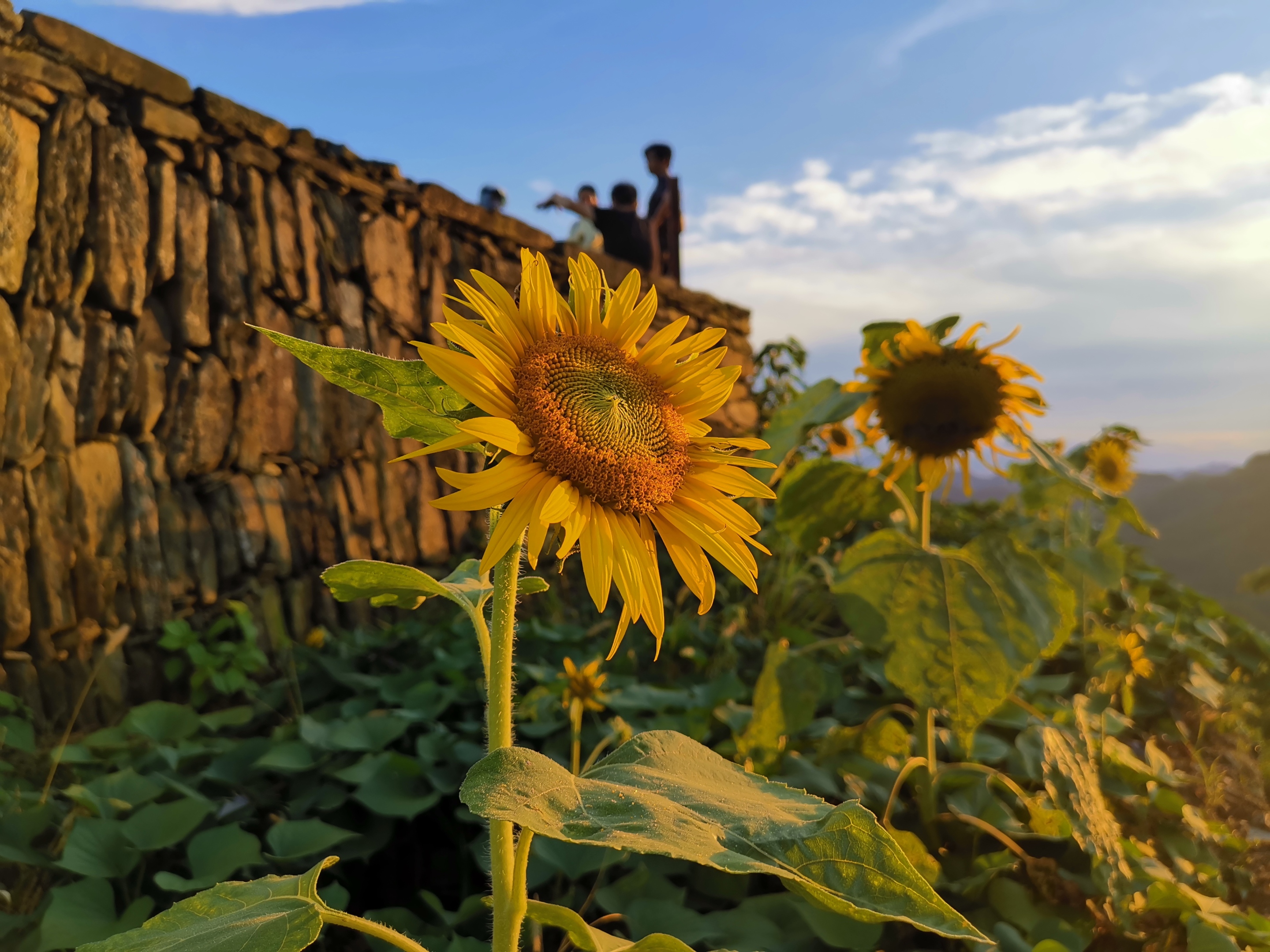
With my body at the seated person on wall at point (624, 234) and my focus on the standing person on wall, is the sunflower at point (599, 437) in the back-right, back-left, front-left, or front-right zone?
back-right

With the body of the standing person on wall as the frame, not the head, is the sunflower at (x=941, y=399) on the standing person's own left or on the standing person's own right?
on the standing person's own left

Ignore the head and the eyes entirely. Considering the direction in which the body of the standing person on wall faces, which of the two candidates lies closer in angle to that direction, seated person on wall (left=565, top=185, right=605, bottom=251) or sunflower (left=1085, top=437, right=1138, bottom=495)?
the seated person on wall

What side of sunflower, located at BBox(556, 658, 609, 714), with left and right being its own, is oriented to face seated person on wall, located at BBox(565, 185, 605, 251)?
back

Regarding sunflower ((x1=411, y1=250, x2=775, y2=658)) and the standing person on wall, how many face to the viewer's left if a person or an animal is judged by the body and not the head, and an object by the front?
1

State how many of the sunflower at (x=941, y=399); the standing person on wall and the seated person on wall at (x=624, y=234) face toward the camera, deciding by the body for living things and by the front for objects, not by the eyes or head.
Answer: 1

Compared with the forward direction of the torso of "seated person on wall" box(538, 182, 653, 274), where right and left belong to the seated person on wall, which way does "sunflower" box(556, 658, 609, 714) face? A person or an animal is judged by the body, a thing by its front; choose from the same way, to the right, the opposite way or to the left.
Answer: the opposite way

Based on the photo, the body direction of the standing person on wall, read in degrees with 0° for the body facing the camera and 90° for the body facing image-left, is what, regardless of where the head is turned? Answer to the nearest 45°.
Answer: approximately 90°

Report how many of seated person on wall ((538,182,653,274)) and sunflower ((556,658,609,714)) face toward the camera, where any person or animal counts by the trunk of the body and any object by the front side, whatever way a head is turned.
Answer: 1

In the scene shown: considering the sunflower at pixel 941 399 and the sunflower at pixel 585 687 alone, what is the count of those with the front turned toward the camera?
2

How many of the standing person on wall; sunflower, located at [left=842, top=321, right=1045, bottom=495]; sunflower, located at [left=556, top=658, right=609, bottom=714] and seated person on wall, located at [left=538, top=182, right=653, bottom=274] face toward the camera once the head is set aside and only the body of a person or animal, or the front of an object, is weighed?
2

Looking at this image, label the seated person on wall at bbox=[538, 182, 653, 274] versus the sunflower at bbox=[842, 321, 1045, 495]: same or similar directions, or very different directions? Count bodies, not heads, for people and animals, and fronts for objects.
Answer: very different directions

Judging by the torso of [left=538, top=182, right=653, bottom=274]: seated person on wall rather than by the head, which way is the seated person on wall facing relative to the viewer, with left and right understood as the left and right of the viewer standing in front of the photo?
facing away from the viewer

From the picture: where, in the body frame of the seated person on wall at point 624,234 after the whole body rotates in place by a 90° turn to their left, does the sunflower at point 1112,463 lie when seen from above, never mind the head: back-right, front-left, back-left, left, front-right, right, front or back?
back-left
